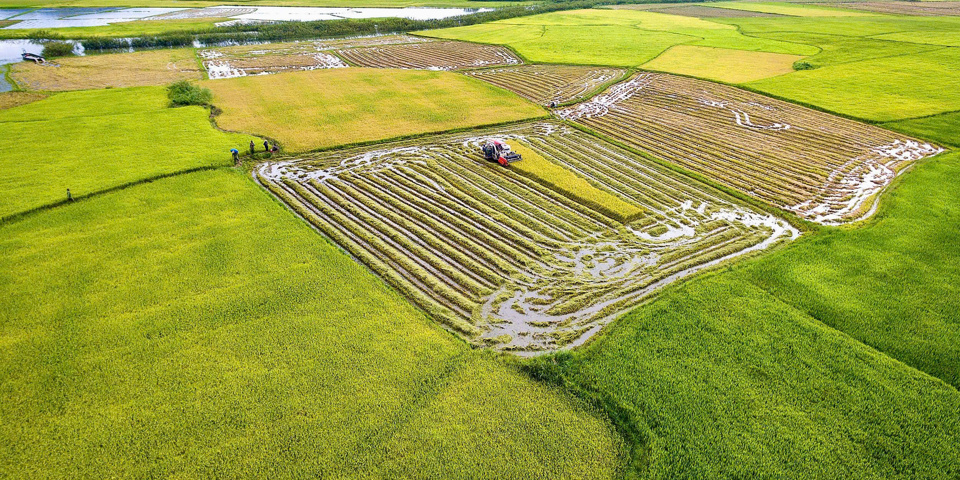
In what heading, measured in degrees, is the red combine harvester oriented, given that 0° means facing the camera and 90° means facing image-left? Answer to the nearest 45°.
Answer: approximately 315°
